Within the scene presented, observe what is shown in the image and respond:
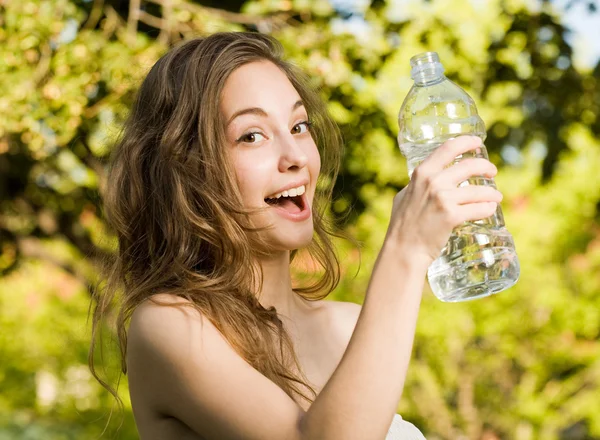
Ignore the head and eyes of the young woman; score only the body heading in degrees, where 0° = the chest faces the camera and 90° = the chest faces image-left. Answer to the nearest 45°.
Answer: approximately 315°
